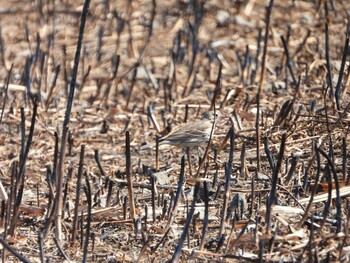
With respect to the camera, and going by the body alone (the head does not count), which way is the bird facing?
to the viewer's right
